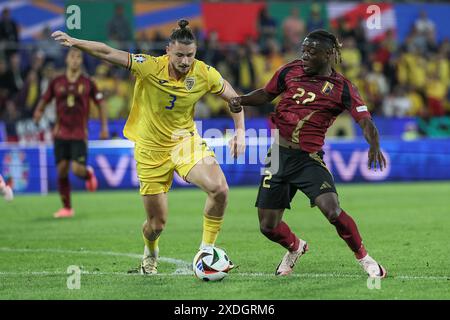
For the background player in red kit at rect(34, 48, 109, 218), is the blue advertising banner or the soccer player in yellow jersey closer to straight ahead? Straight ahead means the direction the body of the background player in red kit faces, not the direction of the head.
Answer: the soccer player in yellow jersey

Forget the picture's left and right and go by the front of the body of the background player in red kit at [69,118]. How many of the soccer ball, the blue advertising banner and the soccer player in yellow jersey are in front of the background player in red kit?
2

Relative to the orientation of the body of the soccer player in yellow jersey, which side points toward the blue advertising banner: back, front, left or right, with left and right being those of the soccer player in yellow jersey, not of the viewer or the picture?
back

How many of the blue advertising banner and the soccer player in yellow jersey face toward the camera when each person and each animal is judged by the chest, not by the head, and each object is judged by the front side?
2

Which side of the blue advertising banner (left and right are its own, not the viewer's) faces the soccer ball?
front

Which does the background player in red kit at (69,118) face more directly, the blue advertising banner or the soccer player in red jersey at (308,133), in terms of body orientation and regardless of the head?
the soccer player in red jersey

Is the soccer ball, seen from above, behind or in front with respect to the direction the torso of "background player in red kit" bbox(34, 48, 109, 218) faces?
in front

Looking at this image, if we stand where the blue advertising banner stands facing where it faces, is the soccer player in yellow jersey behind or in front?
in front

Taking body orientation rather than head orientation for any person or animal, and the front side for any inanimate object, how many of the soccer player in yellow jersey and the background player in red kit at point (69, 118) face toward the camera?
2

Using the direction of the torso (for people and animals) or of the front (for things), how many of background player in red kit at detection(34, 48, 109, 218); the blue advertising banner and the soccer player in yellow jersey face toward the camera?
3

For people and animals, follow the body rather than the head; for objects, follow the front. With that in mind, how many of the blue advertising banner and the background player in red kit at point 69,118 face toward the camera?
2

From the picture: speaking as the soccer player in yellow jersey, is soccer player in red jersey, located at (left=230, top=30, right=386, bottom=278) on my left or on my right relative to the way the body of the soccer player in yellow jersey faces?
on my left

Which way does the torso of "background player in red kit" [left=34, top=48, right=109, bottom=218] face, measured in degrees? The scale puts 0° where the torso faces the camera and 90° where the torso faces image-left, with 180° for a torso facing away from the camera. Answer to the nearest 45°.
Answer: approximately 0°
